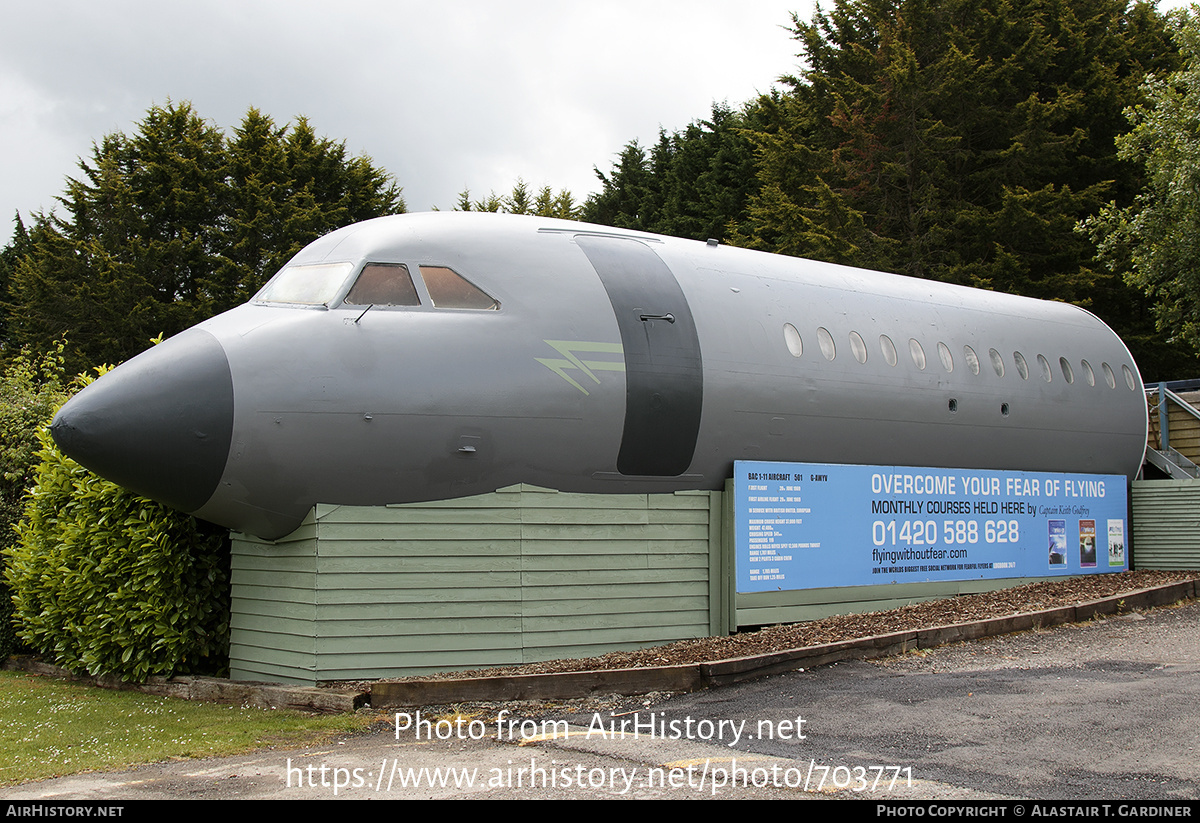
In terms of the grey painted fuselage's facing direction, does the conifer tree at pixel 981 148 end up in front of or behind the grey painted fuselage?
behind

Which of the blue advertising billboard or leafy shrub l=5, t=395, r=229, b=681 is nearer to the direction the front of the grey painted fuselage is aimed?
the leafy shrub

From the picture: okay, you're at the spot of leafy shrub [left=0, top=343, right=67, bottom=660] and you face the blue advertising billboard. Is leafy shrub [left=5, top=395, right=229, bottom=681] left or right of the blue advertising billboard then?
right

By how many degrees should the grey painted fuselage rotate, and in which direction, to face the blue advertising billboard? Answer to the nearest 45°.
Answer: approximately 180°

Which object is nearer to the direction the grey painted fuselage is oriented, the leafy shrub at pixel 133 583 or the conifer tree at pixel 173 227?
the leafy shrub

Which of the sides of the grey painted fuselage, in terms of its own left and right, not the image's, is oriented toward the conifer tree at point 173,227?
right

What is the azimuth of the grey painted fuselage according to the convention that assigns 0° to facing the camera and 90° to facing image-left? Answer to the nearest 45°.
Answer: approximately 45°
